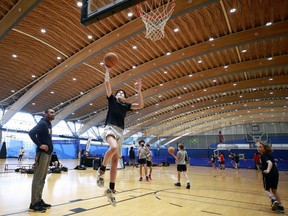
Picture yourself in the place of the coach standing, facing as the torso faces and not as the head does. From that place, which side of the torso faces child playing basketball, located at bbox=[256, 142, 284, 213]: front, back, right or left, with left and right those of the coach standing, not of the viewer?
front

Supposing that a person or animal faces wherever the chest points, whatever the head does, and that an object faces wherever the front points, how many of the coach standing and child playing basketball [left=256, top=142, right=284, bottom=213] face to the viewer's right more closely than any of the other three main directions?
1

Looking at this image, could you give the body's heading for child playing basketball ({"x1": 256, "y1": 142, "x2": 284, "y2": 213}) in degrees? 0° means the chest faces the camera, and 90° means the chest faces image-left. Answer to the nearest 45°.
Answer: approximately 90°

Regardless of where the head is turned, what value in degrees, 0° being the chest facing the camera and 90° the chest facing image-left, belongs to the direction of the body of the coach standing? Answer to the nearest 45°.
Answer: approximately 270°

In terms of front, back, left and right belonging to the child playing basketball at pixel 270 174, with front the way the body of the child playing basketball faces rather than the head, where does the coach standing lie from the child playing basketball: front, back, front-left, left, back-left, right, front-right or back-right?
front-left
